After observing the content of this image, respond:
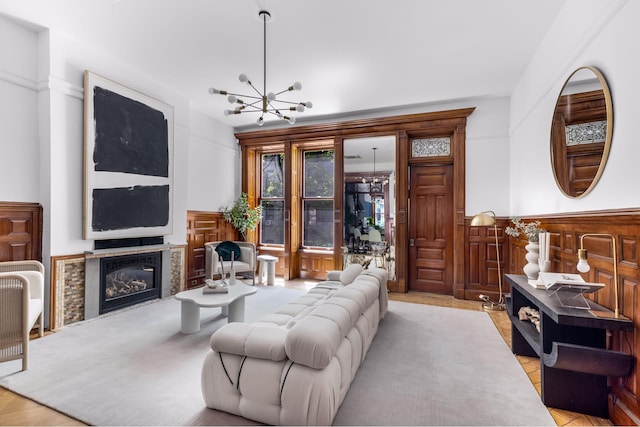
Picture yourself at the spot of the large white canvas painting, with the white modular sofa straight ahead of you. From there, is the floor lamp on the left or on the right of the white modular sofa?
left

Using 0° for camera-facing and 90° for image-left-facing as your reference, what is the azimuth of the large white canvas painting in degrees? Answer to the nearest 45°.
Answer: approximately 315°

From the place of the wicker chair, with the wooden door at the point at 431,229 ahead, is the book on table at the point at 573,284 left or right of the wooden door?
right

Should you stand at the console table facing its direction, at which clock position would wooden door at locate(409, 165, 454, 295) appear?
The wooden door is roughly at 2 o'clock from the console table.

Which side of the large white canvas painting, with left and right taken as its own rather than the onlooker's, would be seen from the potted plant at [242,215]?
left

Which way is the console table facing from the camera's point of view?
to the viewer's left

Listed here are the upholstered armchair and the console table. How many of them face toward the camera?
1

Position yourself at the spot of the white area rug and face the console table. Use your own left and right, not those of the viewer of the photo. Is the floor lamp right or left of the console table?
left
